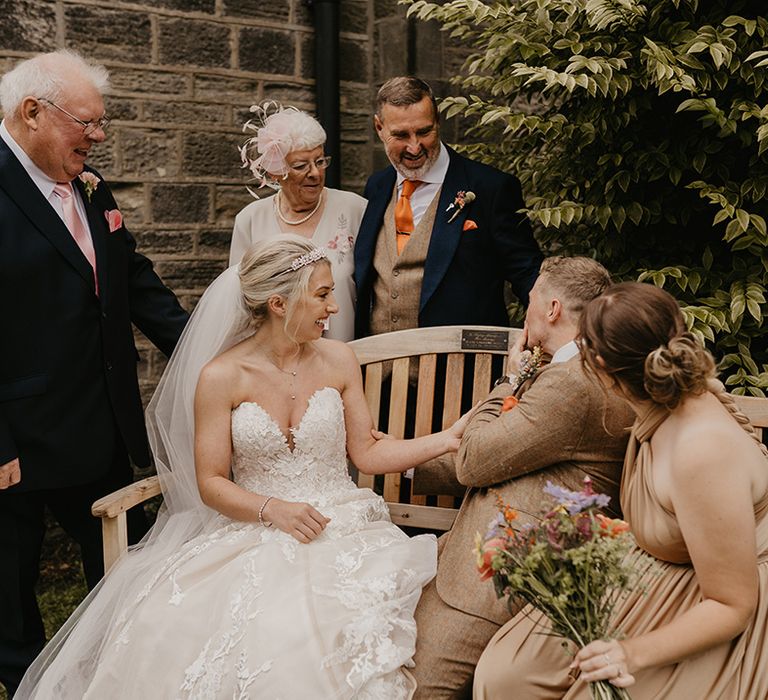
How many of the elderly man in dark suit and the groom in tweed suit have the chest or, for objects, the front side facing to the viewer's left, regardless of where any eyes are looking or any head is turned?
1

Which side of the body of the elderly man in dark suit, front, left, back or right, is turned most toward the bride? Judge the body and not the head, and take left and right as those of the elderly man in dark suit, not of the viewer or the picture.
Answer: front

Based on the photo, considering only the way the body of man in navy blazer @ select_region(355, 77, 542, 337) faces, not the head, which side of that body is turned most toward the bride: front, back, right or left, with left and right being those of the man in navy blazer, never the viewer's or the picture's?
front

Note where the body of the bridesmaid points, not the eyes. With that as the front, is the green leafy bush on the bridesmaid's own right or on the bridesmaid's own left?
on the bridesmaid's own right

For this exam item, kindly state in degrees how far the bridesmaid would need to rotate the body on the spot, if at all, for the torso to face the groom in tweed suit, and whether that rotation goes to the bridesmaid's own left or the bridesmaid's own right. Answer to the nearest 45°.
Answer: approximately 45° to the bridesmaid's own right

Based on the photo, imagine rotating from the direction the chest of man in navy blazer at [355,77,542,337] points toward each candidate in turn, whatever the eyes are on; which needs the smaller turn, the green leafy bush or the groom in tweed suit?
the groom in tweed suit

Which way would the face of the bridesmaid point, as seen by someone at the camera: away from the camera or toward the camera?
away from the camera

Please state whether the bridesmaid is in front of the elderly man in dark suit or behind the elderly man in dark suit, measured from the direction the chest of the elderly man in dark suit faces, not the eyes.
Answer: in front

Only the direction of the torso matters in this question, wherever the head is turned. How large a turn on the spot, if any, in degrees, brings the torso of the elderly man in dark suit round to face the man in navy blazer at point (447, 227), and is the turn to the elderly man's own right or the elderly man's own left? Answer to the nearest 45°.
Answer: approximately 45° to the elderly man's own left

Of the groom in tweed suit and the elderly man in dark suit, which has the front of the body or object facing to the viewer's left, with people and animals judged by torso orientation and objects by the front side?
the groom in tweed suit

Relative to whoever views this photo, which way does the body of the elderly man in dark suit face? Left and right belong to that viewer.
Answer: facing the viewer and to the right of the viewer

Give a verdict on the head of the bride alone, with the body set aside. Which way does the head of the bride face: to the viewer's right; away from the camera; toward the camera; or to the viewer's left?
to the viewer's right

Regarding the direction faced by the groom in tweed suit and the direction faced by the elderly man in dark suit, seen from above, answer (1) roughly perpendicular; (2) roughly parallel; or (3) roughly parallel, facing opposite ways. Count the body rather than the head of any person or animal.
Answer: roughly parallel, facing opposite ways

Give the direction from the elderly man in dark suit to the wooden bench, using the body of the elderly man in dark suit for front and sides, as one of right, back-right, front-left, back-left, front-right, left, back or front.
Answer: front-left

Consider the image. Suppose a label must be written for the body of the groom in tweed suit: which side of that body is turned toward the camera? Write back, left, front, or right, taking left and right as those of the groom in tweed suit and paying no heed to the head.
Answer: left

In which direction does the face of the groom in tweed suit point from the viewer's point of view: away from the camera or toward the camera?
away from the camera

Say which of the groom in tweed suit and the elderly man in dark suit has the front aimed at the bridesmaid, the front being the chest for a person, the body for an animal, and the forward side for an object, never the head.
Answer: the elderly man in dark suit
